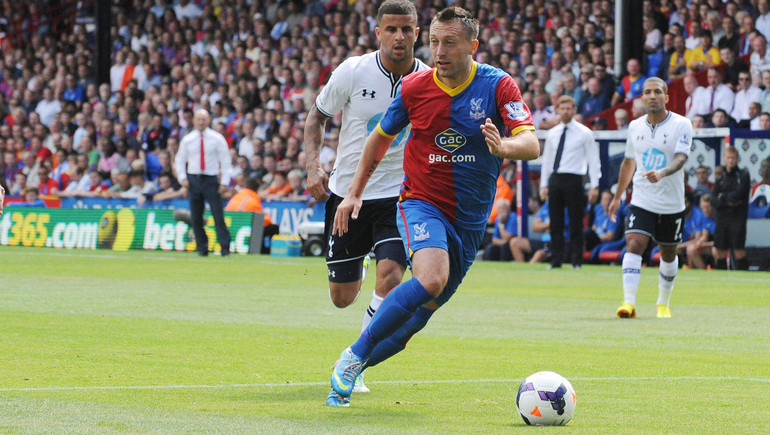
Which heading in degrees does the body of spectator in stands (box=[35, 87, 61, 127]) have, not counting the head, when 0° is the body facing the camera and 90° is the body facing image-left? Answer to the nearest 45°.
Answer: approximately 0°

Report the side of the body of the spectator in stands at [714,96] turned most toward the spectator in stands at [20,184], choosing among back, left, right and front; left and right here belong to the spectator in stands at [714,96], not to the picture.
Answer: right

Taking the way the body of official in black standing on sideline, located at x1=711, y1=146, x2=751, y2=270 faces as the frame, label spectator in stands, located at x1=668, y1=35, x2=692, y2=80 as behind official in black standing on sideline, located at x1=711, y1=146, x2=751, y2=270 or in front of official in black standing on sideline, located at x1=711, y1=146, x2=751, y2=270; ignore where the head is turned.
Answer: behind

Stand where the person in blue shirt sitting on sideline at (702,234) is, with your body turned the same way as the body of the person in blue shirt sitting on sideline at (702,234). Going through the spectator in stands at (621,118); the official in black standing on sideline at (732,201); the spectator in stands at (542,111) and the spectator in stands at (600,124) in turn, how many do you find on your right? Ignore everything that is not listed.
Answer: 3

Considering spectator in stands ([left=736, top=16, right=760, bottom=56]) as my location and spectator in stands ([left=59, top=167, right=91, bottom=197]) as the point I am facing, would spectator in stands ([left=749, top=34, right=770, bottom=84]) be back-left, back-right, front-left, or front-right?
back-left

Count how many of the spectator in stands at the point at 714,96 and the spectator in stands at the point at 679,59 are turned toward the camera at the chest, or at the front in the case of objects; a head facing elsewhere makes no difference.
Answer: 2

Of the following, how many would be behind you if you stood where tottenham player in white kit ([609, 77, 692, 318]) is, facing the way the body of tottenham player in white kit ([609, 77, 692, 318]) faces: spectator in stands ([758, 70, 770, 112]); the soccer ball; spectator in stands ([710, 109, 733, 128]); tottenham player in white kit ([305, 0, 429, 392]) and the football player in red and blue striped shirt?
2

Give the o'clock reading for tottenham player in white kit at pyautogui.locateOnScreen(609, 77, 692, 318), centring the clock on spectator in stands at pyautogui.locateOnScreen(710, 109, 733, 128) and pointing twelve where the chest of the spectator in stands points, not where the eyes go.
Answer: The tottenham player in white kit is roughly at 12 o'clock from the spectator in stands.

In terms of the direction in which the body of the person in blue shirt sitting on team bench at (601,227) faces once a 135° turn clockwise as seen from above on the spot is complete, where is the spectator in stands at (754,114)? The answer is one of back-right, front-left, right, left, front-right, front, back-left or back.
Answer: right
